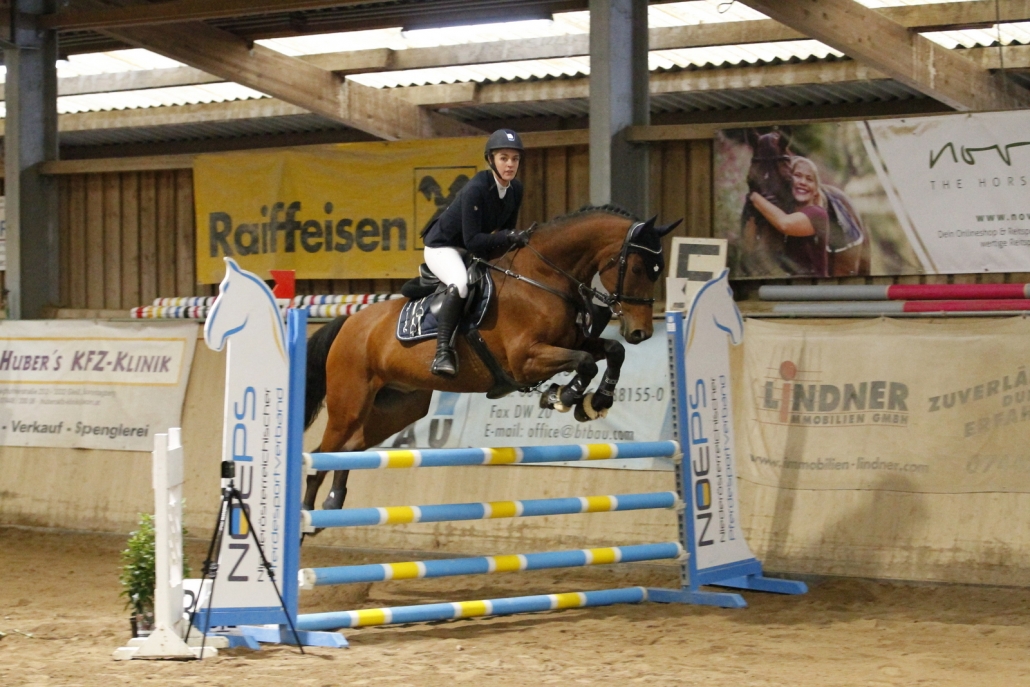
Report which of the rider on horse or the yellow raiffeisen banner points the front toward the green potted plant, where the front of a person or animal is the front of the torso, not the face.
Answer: the yellow raiffeisen banner

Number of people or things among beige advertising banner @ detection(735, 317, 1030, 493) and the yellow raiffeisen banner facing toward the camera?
2

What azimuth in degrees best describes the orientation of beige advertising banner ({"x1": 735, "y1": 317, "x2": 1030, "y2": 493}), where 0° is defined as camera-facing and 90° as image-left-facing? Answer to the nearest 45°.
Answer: approximately 0°

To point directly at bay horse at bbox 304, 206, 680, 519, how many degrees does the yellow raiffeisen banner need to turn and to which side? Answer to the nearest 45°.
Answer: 0° — it already faces it

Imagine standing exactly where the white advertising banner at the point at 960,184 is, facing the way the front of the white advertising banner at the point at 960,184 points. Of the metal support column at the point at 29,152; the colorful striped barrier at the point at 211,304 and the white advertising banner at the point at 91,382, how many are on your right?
3

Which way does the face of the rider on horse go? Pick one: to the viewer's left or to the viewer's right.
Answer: to the viewer's right

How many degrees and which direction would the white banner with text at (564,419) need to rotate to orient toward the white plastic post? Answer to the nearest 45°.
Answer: approximately 45° to its right

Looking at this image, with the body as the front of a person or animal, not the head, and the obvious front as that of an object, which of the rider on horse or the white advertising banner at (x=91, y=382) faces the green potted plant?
the white advertising banner

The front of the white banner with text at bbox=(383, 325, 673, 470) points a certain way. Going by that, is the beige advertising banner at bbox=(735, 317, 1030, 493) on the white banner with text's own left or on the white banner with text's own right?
on the white banner with text's own left

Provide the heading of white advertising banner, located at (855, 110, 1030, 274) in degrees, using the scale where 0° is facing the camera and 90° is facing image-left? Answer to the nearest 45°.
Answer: approximately 0°

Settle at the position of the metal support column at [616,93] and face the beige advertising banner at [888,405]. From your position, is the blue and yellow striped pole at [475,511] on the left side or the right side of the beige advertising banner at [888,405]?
right
